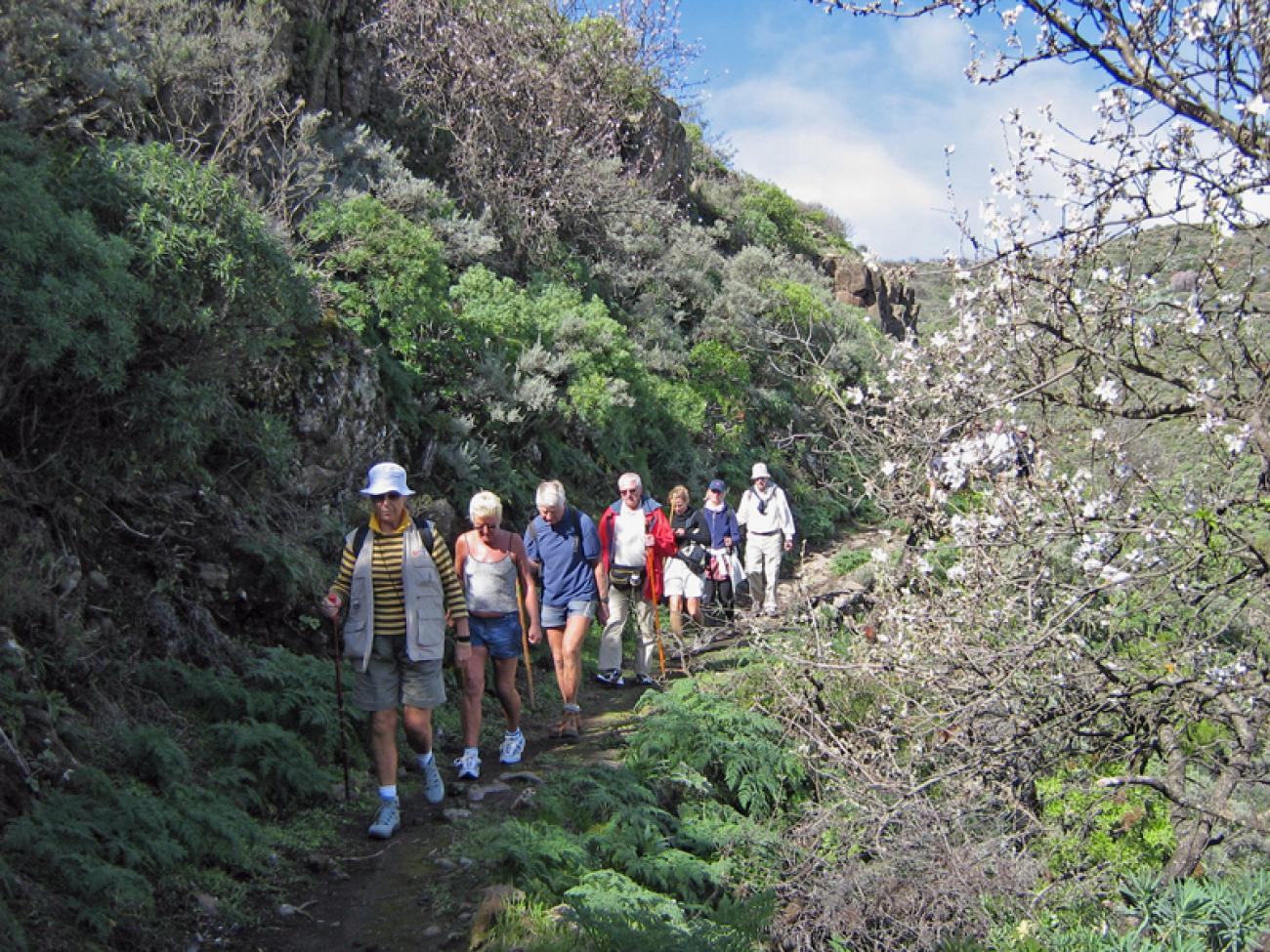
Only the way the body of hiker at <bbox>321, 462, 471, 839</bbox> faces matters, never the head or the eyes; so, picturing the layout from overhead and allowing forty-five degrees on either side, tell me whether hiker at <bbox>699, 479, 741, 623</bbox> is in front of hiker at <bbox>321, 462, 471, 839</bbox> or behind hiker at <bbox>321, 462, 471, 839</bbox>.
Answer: behind

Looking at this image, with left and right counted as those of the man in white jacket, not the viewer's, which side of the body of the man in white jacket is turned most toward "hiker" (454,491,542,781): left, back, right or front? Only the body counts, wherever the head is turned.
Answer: front

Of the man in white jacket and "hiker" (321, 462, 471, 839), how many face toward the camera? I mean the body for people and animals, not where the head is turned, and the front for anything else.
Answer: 2

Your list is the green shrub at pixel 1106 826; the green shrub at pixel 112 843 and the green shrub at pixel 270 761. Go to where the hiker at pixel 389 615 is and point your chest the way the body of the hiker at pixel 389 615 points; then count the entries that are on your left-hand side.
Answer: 1

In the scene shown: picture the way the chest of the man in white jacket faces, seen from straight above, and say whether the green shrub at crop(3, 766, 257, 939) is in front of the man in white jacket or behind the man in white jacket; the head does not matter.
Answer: in front

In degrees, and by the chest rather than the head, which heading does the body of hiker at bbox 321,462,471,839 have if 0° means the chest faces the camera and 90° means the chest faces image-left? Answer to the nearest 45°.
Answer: approximately 0°

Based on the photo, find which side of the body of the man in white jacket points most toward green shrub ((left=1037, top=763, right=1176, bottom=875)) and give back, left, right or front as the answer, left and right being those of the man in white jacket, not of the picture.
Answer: front

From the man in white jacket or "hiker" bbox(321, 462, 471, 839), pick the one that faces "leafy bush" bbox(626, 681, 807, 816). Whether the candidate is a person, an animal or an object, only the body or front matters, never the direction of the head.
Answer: the man in white jacket

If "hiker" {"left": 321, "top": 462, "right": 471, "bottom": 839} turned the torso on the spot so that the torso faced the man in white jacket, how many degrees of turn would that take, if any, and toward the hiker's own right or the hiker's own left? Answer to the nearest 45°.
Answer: approximately 135° to the hiker's own left

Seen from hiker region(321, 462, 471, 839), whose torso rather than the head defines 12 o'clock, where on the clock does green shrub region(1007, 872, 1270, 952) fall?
The green shrub is roughly at 10 o'clock from the hiker.

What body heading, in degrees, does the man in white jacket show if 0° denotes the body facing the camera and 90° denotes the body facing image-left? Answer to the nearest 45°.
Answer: approximately 0°
